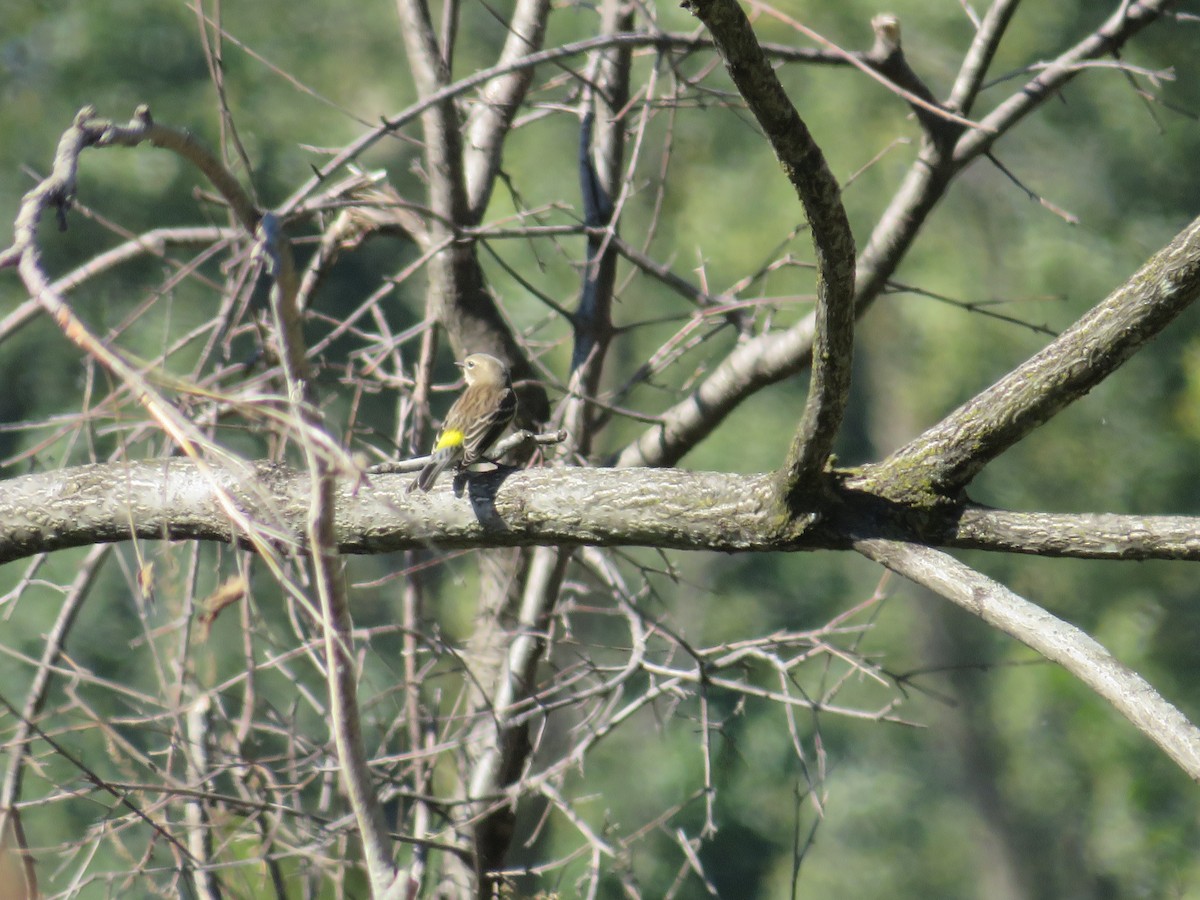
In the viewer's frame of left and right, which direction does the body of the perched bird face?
facing away from the viewer and to the right of the viewer
